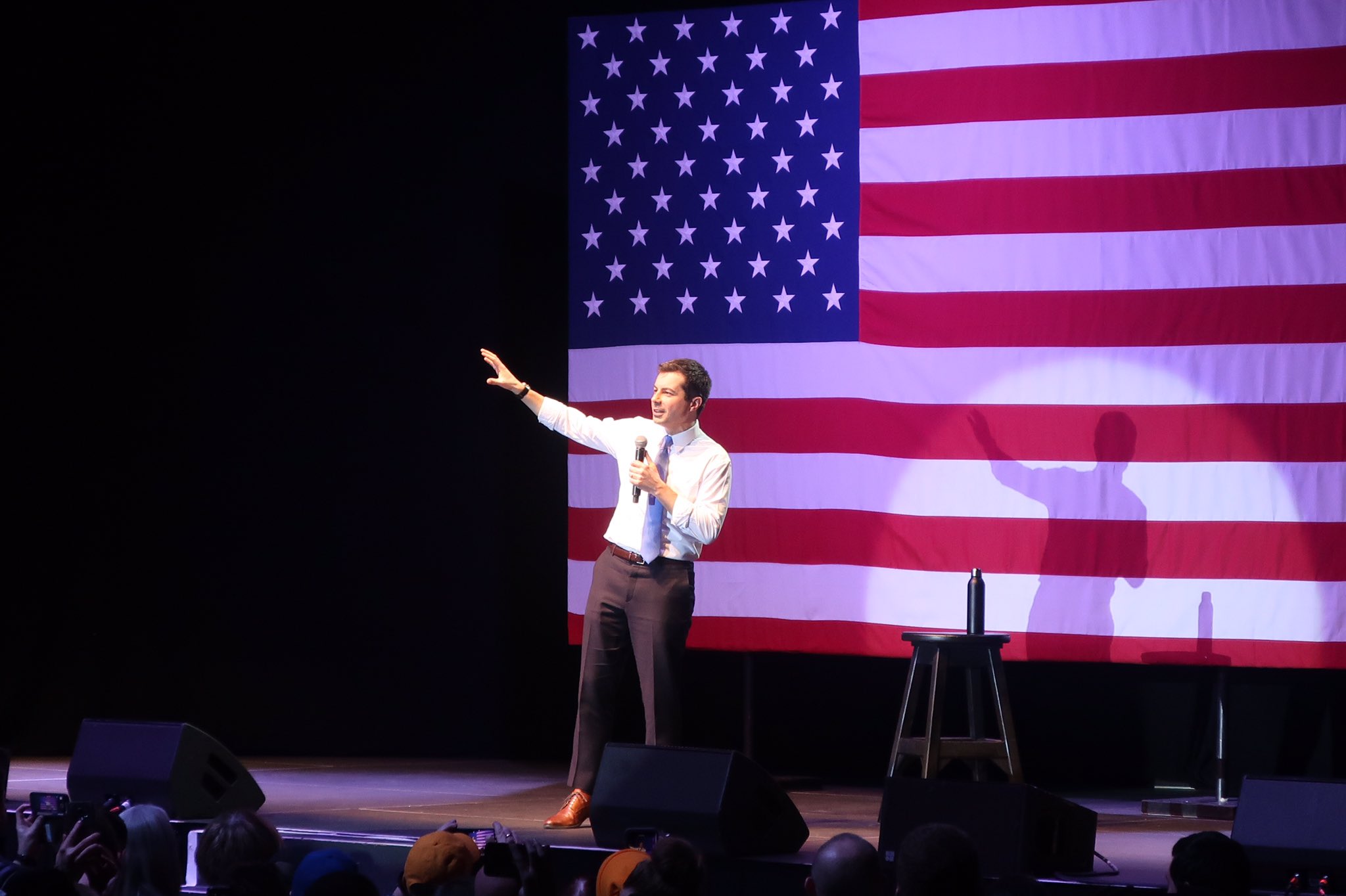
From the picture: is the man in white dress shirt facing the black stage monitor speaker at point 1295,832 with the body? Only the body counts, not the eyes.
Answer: no

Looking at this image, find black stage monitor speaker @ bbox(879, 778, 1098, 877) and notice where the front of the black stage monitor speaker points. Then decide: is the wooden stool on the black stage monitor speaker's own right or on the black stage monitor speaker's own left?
on the black stage monitor speaker's own left

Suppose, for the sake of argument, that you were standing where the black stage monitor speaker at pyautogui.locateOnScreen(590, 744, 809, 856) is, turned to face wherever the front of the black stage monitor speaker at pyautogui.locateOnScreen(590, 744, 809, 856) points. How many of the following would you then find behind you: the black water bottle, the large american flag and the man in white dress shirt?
0

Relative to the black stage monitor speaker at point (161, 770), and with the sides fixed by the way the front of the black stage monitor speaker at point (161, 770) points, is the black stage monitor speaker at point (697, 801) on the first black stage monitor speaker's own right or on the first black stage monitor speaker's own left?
on the first black stage monitor speaker's own right

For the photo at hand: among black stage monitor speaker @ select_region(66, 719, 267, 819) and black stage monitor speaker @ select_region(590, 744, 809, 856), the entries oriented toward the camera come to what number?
0

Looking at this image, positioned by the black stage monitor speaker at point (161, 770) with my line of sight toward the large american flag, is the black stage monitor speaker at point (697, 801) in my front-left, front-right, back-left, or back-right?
front-right

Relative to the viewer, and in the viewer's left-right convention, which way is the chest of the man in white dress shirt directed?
facing the viewer and to the left of the viewer

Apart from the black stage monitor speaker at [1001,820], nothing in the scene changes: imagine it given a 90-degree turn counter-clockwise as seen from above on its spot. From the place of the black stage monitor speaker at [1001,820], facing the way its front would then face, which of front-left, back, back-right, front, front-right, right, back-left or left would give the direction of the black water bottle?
front-right

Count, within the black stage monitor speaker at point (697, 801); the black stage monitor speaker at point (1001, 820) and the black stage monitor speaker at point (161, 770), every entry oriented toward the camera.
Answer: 0

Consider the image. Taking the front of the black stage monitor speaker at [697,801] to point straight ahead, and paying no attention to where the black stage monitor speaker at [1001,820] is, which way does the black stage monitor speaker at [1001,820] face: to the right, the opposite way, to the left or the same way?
the same way

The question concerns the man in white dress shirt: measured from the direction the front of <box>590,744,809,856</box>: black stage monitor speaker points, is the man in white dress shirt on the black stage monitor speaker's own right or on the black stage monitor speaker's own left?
on the black stage monitor speaker's own left

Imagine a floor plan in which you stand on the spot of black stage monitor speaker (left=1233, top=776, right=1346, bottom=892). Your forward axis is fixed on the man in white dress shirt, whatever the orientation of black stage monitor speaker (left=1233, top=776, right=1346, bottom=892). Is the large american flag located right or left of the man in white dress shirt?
right

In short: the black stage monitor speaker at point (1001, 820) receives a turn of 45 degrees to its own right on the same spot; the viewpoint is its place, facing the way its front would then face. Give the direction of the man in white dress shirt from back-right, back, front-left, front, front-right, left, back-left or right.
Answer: back-left

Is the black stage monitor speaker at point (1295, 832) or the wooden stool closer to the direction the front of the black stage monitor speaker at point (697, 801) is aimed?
the wooden stool

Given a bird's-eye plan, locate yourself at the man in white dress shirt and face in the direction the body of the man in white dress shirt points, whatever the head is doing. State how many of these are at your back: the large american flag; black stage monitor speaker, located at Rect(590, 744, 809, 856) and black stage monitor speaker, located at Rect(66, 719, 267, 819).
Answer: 1

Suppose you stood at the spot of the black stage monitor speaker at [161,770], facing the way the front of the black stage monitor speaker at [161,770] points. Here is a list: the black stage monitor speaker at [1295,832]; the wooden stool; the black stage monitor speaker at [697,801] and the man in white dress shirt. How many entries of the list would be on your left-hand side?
0

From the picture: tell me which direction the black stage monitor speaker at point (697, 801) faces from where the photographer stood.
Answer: facing away from the viewer and to the right of the viewer

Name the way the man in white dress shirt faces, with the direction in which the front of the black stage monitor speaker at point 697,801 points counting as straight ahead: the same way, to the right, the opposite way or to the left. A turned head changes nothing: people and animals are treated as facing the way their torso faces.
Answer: the opposite way

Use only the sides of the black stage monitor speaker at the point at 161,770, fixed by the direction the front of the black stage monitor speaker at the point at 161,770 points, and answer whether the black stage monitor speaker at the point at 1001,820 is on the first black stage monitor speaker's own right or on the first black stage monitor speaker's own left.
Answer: on the first black stage monitor speaker's own right

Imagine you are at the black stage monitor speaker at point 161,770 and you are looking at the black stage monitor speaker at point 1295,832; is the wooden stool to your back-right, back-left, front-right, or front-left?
front-left
